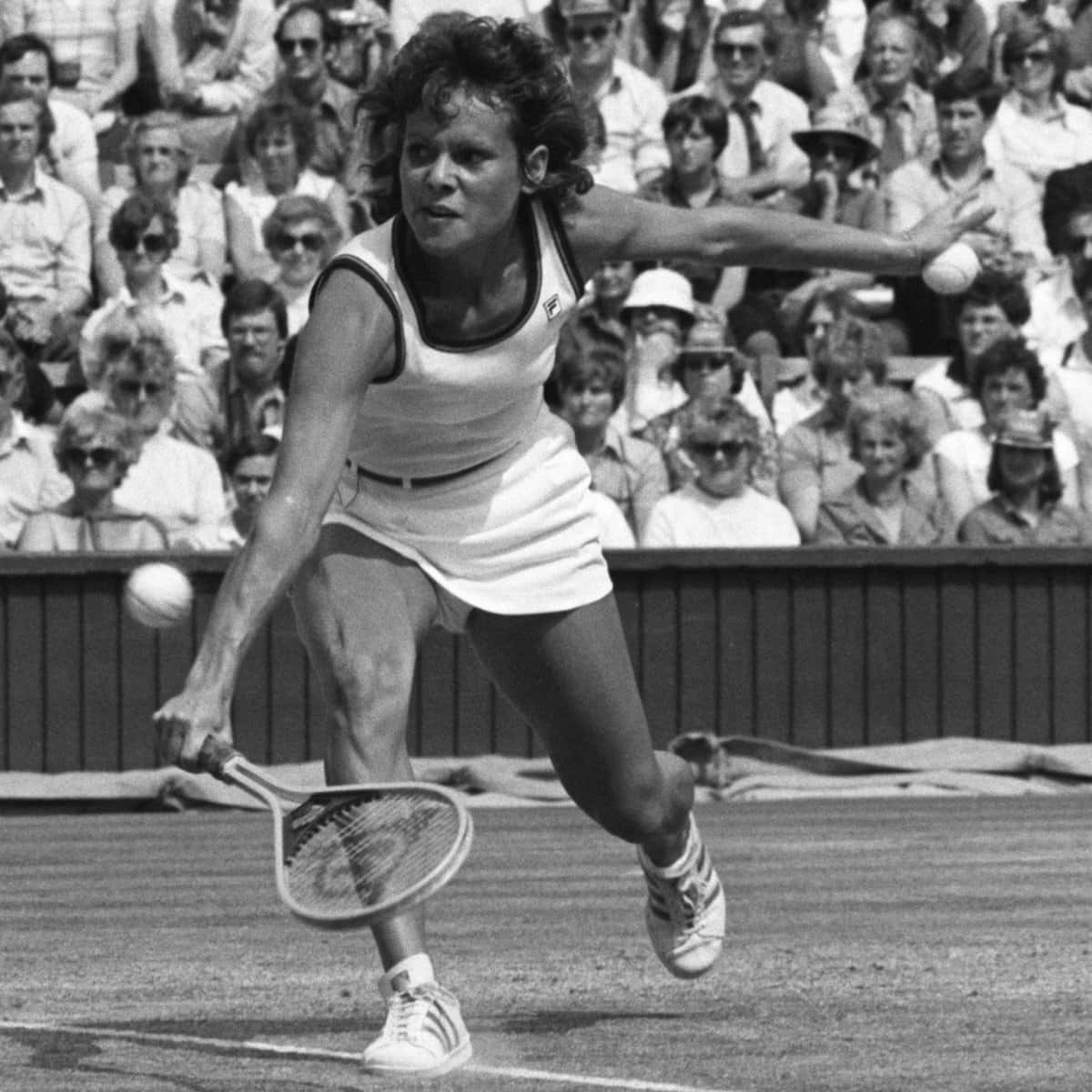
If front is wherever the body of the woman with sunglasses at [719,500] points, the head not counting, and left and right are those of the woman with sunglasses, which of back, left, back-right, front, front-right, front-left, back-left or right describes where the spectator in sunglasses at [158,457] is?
right

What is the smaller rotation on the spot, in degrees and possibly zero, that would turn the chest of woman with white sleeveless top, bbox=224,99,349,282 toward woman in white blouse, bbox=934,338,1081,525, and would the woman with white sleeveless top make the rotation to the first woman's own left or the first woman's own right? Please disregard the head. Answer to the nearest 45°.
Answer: approximately 90° to the first woman's own left

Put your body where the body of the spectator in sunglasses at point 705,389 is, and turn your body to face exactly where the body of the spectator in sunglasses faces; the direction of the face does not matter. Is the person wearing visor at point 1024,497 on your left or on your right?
on your left

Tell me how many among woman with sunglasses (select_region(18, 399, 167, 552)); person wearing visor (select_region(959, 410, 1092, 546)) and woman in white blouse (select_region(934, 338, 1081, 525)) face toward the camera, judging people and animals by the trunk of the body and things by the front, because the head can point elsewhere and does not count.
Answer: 3

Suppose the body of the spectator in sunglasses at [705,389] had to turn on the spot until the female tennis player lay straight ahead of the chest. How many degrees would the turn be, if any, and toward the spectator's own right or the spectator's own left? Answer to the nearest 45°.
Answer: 0° — they already face them

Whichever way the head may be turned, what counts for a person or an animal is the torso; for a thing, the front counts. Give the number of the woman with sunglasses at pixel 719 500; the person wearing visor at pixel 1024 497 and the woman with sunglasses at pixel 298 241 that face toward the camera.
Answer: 3

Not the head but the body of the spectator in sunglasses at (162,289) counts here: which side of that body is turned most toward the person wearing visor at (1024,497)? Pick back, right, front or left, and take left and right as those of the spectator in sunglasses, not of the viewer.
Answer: left

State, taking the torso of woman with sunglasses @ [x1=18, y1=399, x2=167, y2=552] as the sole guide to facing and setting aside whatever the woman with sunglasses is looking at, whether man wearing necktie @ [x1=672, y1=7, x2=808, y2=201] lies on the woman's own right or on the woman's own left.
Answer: on the woman's own left

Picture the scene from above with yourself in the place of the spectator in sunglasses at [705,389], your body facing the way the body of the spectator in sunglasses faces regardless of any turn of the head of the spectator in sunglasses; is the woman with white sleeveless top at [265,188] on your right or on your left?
on your right

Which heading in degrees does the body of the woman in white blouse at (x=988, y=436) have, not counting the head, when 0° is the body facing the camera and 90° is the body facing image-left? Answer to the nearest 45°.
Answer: approximately 0°
